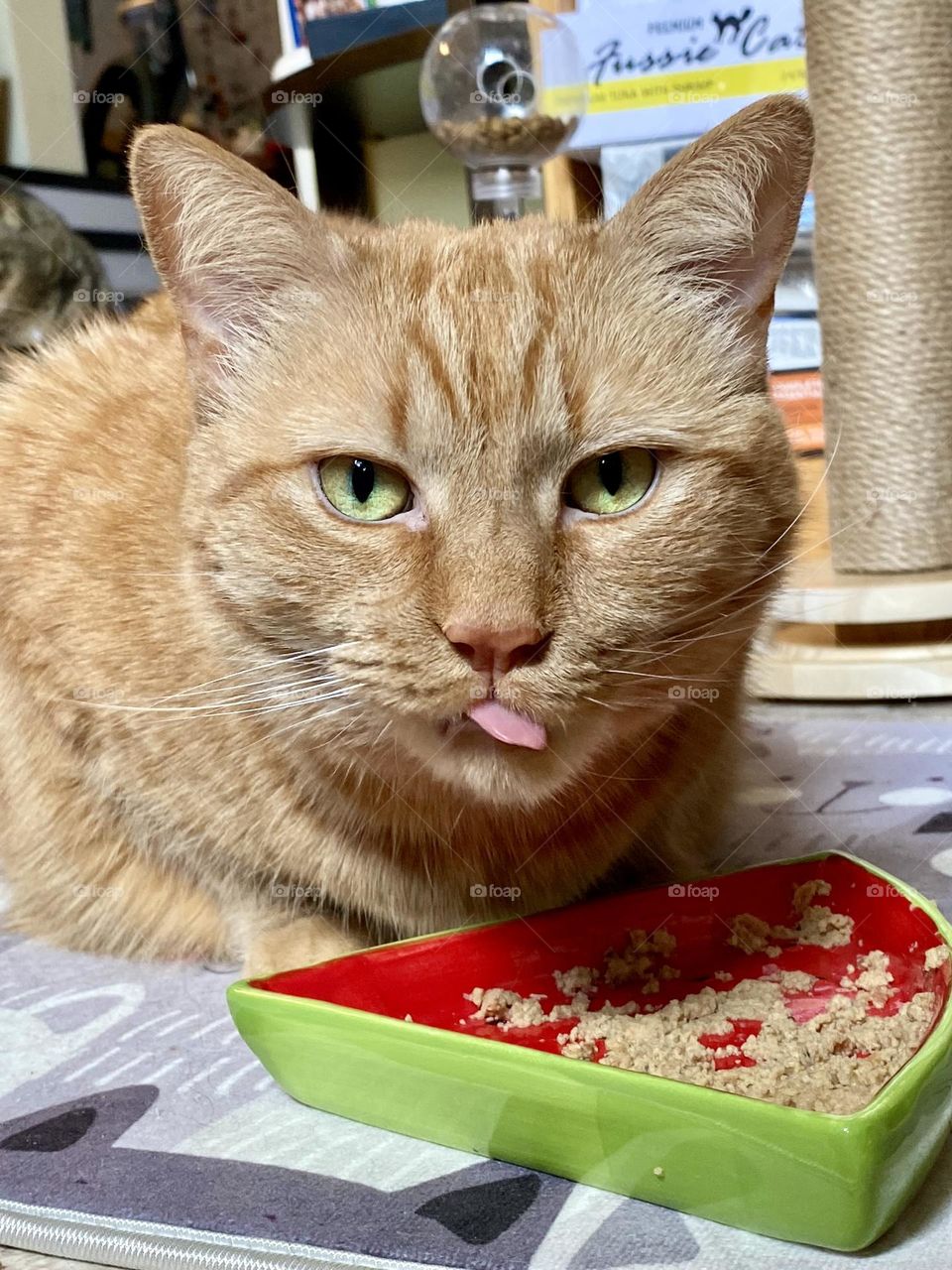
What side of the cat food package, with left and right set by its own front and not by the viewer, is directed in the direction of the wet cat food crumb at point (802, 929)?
front

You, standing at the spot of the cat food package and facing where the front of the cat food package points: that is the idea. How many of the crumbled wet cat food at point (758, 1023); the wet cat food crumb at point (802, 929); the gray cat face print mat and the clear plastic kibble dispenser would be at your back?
0

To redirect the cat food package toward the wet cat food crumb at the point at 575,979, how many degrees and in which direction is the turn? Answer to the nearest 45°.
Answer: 0° — it already faces it

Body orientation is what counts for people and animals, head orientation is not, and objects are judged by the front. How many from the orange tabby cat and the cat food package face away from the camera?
0

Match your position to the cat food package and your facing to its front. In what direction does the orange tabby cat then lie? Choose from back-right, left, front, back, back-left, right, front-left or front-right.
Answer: front

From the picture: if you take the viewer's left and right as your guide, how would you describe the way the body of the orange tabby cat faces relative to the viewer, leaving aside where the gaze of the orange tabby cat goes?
facing the viewer and to the right of the viewer

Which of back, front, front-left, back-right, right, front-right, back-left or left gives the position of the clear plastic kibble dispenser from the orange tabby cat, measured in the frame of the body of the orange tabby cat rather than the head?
back-left

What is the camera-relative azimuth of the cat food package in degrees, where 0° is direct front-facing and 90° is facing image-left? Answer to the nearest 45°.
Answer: approximately 0°

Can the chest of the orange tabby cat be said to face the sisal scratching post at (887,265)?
no

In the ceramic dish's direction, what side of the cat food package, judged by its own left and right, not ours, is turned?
front

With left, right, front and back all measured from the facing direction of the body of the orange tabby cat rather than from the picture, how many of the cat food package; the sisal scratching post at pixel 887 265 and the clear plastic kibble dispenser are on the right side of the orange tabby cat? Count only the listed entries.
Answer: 0

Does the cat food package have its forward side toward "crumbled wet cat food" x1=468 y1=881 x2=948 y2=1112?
yes
